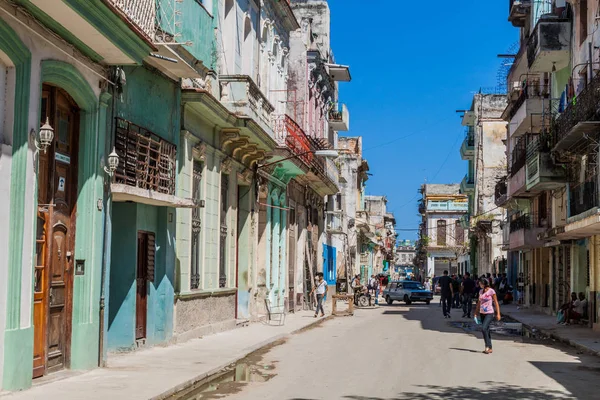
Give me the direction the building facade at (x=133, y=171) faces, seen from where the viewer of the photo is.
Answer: facing the viewer and to the right of the viewer

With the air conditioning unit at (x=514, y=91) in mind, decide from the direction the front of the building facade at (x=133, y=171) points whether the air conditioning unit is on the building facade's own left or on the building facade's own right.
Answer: on the building facade's own left

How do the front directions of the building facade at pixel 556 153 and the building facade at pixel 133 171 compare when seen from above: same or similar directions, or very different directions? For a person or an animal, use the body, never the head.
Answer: very different directions

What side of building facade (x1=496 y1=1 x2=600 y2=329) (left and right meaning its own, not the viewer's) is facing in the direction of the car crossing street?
right

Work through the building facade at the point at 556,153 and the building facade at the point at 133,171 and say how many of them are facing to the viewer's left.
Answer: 1

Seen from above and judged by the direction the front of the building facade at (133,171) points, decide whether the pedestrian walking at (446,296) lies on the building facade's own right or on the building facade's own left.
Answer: on the building facade's own left

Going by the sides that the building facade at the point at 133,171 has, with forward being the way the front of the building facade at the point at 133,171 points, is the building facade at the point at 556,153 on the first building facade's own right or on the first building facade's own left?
on the first building facade's own left

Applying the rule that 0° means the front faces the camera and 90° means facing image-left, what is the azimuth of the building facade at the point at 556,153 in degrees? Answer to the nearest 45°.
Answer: approximately 90°
